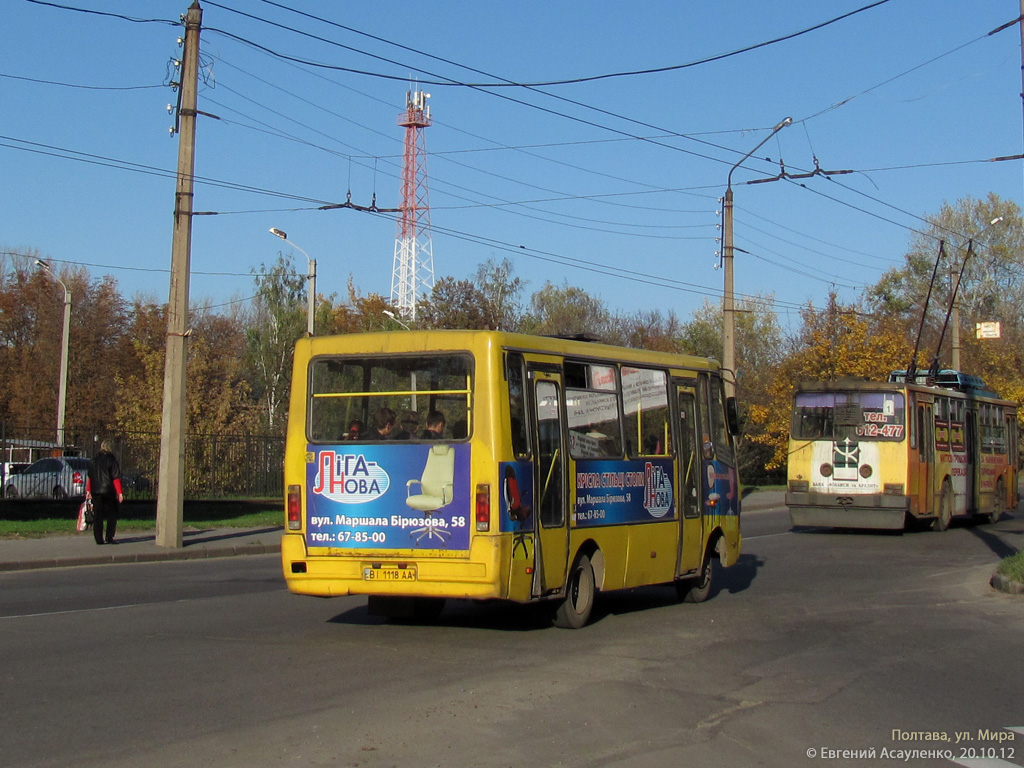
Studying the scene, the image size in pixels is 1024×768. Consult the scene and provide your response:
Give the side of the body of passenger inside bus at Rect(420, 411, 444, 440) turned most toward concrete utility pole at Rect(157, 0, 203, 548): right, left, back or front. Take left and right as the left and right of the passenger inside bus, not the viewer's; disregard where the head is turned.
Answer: left

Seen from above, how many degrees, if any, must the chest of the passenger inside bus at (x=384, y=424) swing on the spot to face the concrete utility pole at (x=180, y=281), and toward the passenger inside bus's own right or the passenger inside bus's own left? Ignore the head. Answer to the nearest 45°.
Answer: approximately 45° to the passenger inside bus's own left

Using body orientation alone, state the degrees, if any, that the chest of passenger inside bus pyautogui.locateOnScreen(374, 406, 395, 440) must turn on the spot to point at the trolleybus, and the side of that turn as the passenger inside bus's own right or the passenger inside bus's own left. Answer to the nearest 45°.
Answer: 0° — they already face it

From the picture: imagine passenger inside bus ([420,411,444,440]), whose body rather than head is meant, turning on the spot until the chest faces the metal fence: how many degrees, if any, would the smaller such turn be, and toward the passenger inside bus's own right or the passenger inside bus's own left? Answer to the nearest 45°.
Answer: approximately 45° to the passenger inside bus's own left

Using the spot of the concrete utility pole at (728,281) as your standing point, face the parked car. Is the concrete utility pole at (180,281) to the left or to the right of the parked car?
left

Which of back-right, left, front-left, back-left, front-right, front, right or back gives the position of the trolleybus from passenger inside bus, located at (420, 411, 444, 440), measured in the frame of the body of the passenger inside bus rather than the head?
front

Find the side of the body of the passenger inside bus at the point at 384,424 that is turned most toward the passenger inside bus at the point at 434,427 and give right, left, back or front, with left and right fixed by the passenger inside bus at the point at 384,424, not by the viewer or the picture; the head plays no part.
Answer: right

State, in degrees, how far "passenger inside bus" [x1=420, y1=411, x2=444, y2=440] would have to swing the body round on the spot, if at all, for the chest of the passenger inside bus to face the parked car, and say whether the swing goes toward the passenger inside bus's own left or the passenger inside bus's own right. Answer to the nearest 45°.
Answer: approximately 90° to the passenger inside bus's own left
